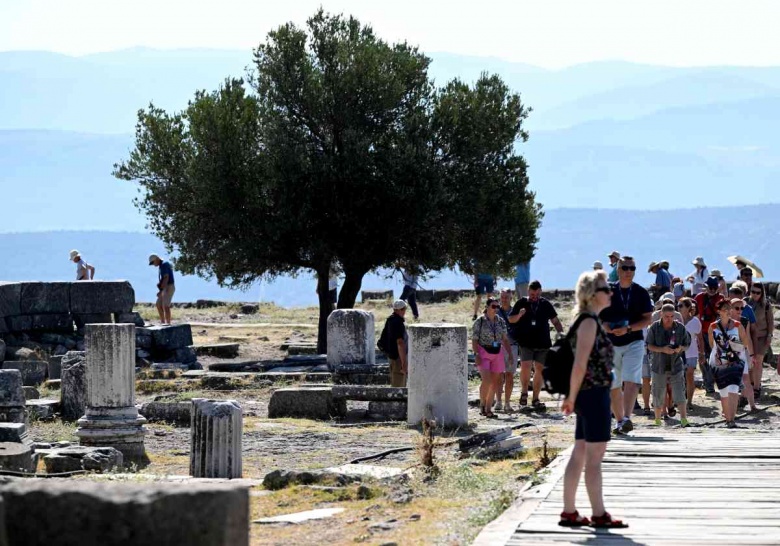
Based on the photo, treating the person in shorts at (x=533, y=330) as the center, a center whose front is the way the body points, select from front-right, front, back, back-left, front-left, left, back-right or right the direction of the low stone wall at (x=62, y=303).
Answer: back-right

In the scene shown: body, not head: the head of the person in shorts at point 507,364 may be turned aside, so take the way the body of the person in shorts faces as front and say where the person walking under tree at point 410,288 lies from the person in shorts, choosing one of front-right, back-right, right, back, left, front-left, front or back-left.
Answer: back-right

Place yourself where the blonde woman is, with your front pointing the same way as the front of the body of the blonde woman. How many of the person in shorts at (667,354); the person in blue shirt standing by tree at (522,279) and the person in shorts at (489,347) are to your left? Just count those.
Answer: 3

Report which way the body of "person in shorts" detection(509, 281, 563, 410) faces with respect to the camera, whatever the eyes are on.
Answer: toward the camera

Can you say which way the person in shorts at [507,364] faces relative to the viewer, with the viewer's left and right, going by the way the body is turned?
facing the viewer and to the left of the viewer

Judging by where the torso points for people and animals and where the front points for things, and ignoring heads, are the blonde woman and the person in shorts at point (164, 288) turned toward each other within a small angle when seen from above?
no

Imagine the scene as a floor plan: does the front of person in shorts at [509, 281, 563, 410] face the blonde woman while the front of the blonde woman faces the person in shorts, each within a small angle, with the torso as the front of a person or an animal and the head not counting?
no

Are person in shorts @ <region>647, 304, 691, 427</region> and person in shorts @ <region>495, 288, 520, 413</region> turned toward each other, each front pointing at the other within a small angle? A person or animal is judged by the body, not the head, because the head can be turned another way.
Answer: no

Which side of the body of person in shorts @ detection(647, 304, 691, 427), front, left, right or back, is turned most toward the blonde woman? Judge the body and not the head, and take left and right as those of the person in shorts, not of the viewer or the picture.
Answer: front

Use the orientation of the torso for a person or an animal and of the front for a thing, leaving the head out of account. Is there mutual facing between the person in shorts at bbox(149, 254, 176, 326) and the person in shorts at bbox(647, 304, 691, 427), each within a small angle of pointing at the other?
no

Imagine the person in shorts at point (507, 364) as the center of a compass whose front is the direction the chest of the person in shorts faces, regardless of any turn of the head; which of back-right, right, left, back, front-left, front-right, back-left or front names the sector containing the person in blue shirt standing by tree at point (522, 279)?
back-right

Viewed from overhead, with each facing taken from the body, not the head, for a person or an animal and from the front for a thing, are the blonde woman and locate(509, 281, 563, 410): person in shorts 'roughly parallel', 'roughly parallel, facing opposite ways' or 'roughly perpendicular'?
roughly perpendicular

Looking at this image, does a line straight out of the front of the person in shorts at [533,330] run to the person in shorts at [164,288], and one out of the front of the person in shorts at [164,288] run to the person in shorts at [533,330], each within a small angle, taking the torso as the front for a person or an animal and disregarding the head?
no

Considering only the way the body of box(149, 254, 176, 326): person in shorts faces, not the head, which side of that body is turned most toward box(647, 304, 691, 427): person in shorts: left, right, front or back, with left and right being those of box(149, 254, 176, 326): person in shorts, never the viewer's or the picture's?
left

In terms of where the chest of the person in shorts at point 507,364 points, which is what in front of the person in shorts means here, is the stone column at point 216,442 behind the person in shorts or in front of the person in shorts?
in front
